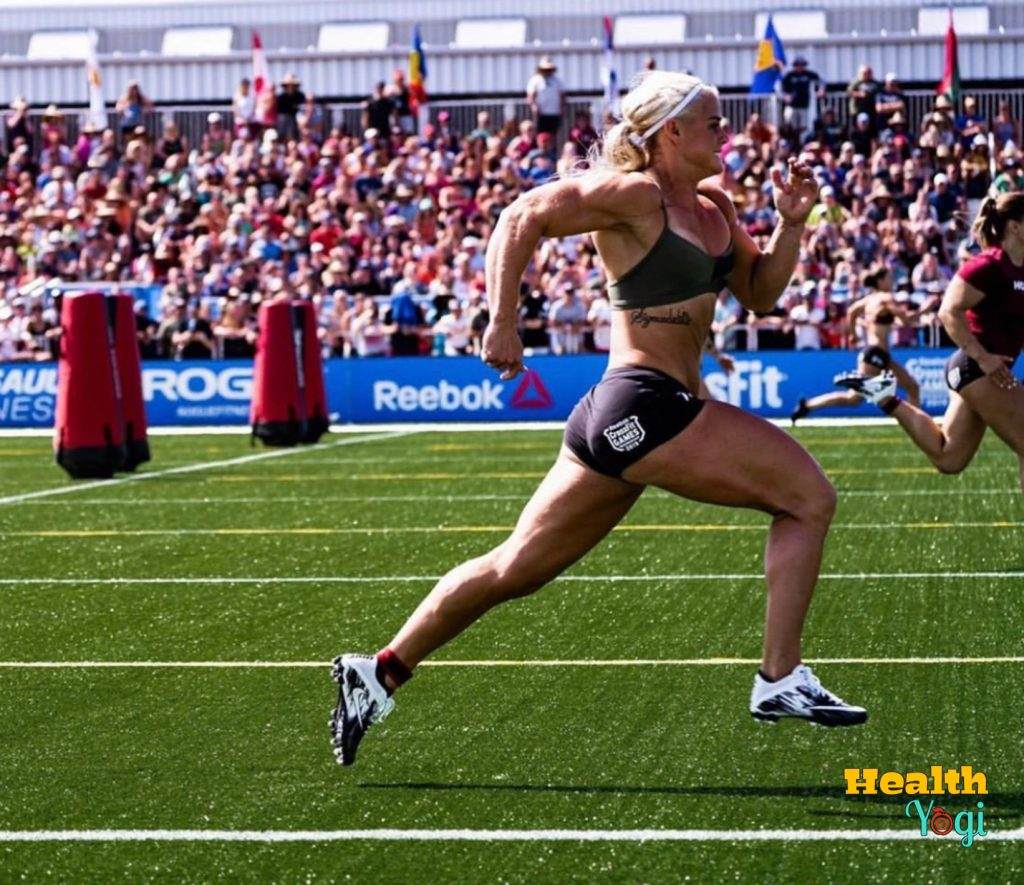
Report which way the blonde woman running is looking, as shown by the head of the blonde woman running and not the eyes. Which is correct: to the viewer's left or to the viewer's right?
to the viewer's right

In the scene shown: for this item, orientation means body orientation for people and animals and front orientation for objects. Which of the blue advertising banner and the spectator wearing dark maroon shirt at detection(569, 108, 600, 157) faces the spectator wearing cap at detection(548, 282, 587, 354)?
the spectator wearing dark maroon shirt at detection(569, 108, 600, 157)

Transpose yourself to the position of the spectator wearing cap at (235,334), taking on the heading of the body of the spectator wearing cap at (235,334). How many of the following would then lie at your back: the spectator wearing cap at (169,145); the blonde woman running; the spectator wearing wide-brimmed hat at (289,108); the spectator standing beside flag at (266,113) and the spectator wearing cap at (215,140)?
4

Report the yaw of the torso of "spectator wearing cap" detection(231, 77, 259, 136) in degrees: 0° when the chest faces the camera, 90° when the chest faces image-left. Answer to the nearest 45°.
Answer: approximately 0°

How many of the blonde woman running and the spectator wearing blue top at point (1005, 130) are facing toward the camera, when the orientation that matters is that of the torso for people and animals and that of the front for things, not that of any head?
1

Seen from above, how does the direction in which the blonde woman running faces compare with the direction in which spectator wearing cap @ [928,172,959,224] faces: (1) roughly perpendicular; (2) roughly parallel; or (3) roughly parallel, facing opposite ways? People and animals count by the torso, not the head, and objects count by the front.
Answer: roughly perpendicular

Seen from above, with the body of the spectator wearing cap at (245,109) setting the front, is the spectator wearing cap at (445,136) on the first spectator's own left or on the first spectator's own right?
on the first spectator's own left

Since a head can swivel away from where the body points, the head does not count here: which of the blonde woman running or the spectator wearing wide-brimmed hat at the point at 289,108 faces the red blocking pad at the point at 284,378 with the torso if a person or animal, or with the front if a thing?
the spectator wearing wide-brimmed hat

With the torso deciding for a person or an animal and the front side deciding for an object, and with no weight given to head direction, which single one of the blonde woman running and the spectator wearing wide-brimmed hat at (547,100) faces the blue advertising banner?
the spectator wearing wide-brimmed hat

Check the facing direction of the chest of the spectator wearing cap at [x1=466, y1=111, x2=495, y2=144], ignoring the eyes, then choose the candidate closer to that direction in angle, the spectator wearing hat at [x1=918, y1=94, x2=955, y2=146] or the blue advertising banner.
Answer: the blue advertising banner

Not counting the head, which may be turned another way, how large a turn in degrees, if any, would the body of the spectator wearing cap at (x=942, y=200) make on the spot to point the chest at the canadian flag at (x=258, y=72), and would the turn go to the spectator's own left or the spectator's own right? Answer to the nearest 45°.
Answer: approximately 135° to the spectator's own right

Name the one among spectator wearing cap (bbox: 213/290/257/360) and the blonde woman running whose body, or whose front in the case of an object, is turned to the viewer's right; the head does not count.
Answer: the blonde woman running

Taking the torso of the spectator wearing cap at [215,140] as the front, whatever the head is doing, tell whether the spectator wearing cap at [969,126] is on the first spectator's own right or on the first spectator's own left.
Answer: on the first spectator's own left

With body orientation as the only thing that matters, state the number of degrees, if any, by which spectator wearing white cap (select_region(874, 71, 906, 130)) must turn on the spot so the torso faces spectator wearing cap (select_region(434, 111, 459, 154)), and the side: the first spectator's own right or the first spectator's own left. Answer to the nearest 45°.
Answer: approximately 90° to the first spectator's own right
